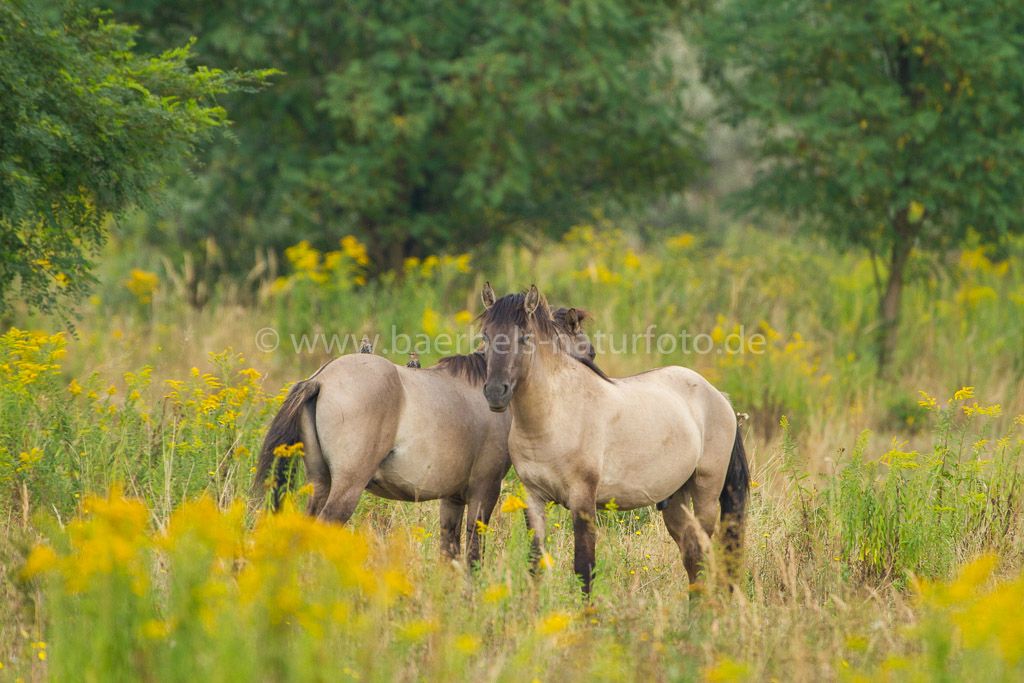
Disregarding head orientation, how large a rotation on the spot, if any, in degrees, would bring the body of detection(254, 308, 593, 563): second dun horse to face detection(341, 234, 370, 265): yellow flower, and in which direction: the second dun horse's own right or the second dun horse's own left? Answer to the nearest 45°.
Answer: approximately 45° to the second dun horse's own left

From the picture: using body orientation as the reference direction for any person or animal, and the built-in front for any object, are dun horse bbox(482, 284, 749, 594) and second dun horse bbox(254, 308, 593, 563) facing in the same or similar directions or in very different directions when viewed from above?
very different directions

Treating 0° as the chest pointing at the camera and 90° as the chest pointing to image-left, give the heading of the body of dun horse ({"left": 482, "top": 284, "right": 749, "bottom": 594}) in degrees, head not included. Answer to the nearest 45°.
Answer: approximately 45°

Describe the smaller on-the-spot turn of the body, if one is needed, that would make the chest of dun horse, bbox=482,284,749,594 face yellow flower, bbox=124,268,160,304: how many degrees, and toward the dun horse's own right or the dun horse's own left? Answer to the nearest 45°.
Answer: approximately 90° to the dun horse's own right

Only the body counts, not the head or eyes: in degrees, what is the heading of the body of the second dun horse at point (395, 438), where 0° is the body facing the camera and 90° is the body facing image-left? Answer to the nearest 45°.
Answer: approximately 225°

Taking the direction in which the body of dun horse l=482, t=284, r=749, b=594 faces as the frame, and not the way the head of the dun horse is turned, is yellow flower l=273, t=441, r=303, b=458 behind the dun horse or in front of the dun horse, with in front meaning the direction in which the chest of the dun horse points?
in front

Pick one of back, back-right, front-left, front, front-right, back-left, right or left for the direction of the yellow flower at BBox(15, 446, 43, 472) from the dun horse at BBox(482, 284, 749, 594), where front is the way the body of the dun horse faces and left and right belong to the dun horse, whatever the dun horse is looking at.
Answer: front-right
